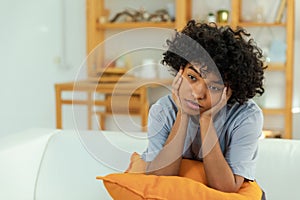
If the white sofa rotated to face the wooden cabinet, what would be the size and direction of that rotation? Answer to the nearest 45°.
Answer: approximately 135° to its left

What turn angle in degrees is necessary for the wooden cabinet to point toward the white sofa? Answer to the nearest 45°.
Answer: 0° — it already faces it

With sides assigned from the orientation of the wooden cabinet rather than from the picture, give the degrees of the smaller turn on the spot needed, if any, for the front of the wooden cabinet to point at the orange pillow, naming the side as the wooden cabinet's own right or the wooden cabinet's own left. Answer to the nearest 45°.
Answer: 0° — it already faces it

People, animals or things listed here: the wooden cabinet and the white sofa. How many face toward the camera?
2

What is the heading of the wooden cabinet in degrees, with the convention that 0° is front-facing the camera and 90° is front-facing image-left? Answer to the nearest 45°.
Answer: approximately 0°
